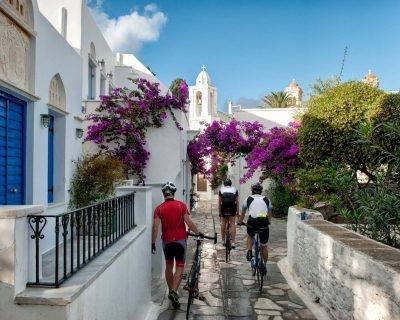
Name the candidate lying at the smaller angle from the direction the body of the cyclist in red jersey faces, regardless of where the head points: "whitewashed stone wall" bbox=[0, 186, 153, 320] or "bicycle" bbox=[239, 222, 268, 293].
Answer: the bicycle

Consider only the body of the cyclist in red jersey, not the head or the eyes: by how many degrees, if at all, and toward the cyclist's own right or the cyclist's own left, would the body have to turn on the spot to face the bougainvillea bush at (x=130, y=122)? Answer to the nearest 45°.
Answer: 0° — they already face it

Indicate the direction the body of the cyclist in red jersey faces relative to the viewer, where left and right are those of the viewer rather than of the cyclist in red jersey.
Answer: facing away from the viewer

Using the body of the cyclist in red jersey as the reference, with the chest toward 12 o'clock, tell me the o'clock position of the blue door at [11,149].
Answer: The blue door is roughly at 9 o'clock from the cyclist in red jersey.

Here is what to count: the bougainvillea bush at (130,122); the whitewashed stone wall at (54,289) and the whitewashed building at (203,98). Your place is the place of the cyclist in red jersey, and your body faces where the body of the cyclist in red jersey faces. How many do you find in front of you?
2

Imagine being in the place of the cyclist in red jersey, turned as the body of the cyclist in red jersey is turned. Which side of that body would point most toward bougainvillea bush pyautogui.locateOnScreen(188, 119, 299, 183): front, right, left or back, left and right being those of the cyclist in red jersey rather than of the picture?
front

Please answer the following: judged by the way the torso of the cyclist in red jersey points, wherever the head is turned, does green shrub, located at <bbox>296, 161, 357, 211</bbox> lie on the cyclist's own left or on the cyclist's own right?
on the cyclist's own right

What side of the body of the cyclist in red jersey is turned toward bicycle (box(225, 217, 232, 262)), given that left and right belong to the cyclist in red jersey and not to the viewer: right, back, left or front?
front

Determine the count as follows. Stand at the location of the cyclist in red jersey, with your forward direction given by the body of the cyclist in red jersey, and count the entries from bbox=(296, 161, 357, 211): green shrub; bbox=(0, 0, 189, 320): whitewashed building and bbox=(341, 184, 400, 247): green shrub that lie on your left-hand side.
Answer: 1

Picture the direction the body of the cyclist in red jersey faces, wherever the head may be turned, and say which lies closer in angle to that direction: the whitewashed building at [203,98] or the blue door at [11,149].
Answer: the whitewashed building

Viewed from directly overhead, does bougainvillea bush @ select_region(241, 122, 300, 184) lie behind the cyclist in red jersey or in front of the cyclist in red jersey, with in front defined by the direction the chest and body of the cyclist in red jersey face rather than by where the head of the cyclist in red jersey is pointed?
in front

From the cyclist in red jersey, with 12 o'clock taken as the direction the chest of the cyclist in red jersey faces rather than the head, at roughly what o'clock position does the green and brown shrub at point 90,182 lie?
The green and brown shrub is roughly at 11 o'clock from the cyclist in red jersey.

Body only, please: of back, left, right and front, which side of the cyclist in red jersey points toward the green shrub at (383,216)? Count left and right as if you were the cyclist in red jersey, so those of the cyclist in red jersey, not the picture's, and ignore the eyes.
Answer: right

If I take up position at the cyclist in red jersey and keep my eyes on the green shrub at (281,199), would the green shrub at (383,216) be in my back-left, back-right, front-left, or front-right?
front-right

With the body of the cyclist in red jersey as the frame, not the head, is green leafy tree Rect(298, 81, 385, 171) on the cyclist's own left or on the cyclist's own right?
on the cyclist's own right

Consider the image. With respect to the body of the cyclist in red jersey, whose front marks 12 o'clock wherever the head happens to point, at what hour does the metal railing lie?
The metal railing is roughly at 7 o'clock from the cyclist in red jersey.
